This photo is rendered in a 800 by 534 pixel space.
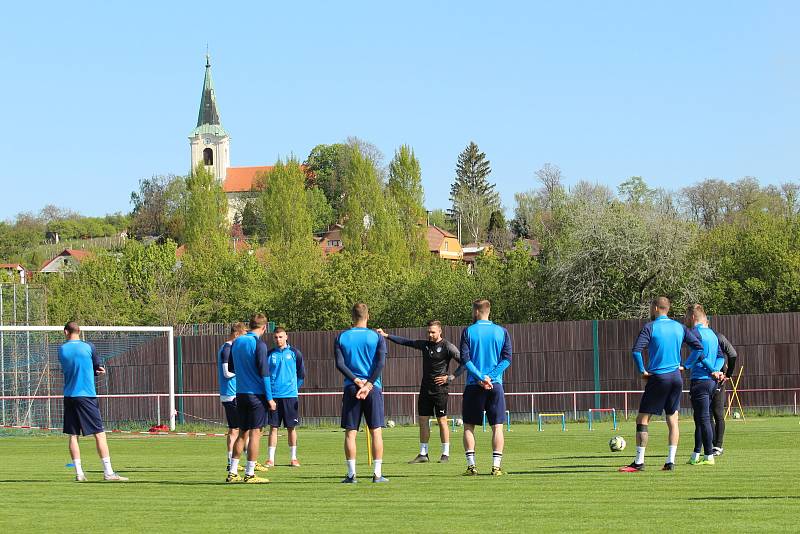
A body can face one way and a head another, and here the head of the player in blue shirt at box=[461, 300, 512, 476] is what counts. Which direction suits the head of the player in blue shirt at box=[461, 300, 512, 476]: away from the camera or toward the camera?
away from the camera

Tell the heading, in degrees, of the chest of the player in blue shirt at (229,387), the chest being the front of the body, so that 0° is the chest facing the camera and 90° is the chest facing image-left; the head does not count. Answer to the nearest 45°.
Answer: approximately 270°

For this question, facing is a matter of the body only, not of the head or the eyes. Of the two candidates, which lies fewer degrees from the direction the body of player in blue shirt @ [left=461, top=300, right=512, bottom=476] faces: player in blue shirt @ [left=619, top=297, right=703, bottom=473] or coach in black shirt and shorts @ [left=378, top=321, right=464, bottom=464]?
the coach in black shirt and shorts

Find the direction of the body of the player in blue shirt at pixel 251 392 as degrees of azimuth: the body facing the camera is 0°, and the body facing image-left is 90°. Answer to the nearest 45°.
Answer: approximately 225°

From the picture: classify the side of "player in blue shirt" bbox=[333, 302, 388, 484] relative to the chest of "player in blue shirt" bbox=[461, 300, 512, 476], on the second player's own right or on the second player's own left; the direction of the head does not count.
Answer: on the second player's own left

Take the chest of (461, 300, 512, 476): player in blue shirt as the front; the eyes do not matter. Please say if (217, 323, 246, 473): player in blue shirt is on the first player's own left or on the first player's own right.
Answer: on the first player's own left

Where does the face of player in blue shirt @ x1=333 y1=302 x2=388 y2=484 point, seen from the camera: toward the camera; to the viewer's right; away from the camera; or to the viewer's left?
away from the camera

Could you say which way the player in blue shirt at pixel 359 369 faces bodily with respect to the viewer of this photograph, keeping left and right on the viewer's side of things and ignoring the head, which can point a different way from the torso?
facing away from the viewer

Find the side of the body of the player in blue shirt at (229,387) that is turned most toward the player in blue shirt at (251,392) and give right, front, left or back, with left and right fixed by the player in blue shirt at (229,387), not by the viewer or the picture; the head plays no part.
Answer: right

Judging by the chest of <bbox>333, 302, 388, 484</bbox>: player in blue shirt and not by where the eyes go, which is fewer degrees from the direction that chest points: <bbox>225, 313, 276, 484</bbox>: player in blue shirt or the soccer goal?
the soccer goal

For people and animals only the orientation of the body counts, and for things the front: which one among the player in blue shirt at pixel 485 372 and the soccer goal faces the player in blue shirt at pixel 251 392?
the soccer goal

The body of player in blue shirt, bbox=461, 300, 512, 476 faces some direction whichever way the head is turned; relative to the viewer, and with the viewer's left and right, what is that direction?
facing away from the viewer

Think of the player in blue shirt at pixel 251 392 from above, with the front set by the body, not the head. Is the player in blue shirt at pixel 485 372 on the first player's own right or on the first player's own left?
on the first player's own right
